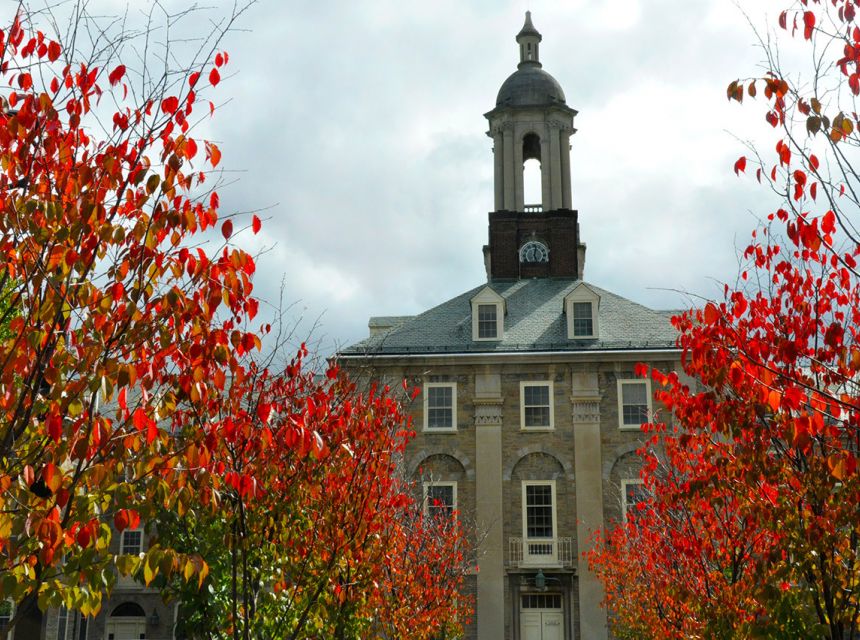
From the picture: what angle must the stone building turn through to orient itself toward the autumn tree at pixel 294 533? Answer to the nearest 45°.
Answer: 0° — it already faces it

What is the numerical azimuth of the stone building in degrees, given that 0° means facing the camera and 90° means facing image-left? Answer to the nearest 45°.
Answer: approximately 0°
